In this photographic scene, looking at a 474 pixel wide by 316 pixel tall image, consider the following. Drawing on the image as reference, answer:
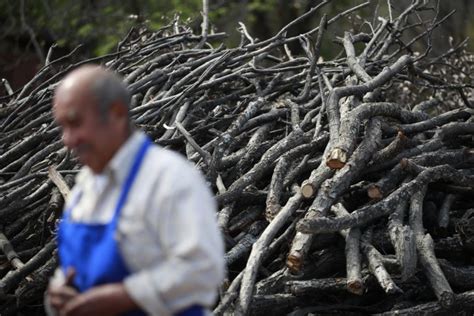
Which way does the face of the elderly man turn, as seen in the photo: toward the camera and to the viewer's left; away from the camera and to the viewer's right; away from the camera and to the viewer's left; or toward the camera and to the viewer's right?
toward the camera and to the viewer's left

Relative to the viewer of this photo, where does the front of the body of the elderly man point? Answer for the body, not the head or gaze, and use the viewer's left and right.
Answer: facing the viewer and to the left of the viewer

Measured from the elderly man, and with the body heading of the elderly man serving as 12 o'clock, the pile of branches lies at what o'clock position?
The pile of branches is roughly at 5 o'clock from the elderly man.
